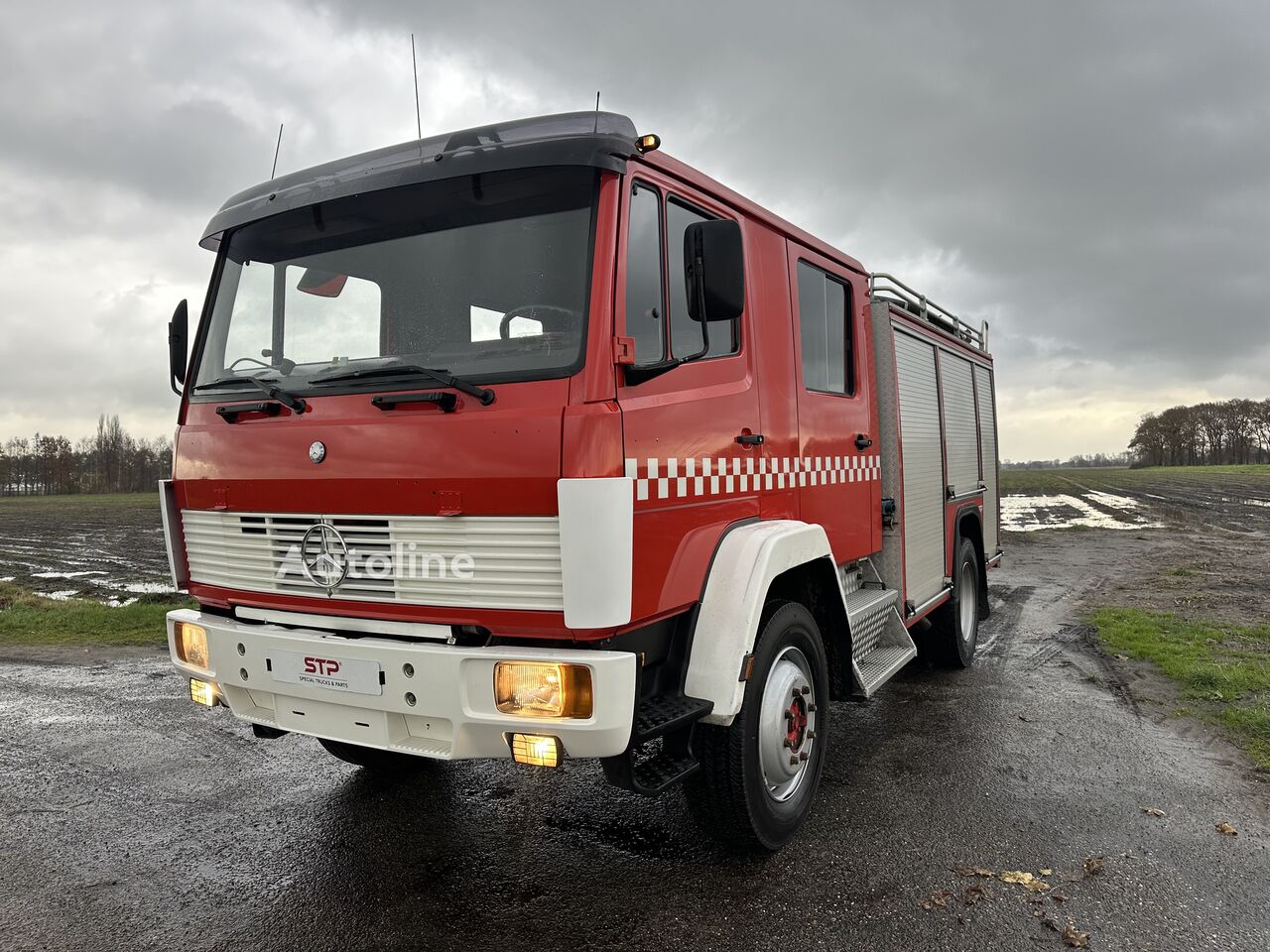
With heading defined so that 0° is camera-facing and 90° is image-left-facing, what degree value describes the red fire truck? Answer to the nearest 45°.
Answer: approximately 45°
